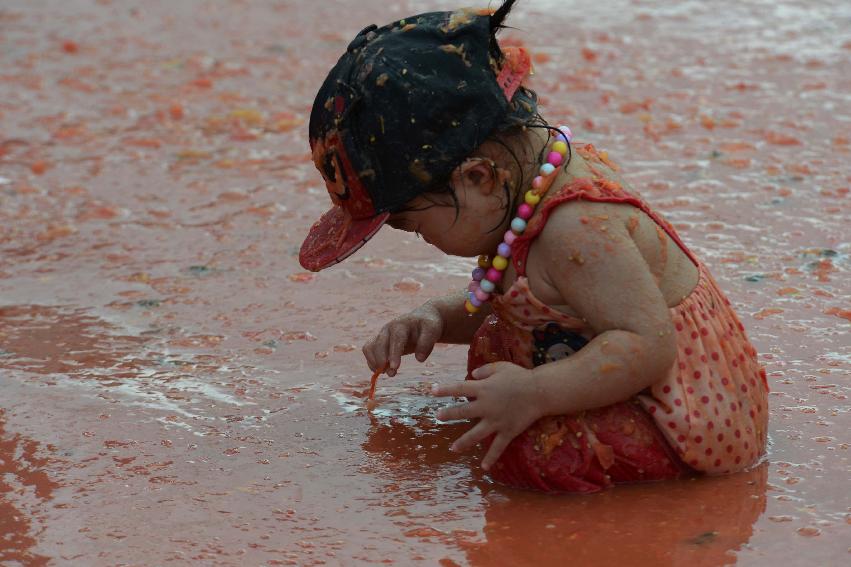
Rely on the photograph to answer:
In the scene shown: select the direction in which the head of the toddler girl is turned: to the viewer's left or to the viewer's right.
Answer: to the viewer's left

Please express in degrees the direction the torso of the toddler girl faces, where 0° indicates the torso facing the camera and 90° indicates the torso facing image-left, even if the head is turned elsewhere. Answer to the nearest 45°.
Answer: approximately 90°
